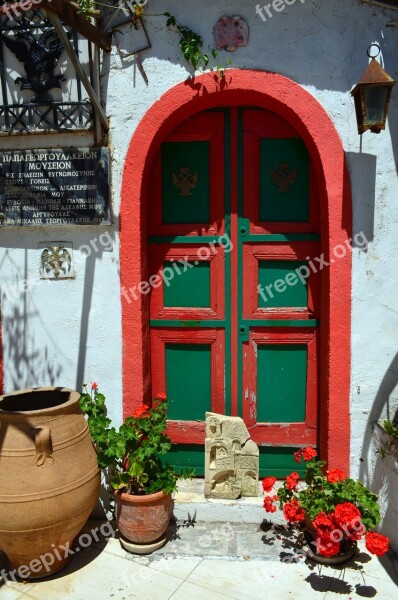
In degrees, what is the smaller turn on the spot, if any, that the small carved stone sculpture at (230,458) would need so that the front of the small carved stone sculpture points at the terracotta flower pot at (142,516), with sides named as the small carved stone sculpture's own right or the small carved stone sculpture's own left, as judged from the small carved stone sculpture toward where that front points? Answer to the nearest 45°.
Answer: approximately 45° to the small carved stone sculpture's own right

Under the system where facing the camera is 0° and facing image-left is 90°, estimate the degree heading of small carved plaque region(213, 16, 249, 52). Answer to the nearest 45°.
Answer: approximately 0°

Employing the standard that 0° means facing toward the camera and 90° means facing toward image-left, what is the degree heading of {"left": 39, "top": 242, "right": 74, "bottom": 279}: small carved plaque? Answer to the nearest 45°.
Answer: approximately 0°

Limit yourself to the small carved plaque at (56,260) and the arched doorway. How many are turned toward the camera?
2
